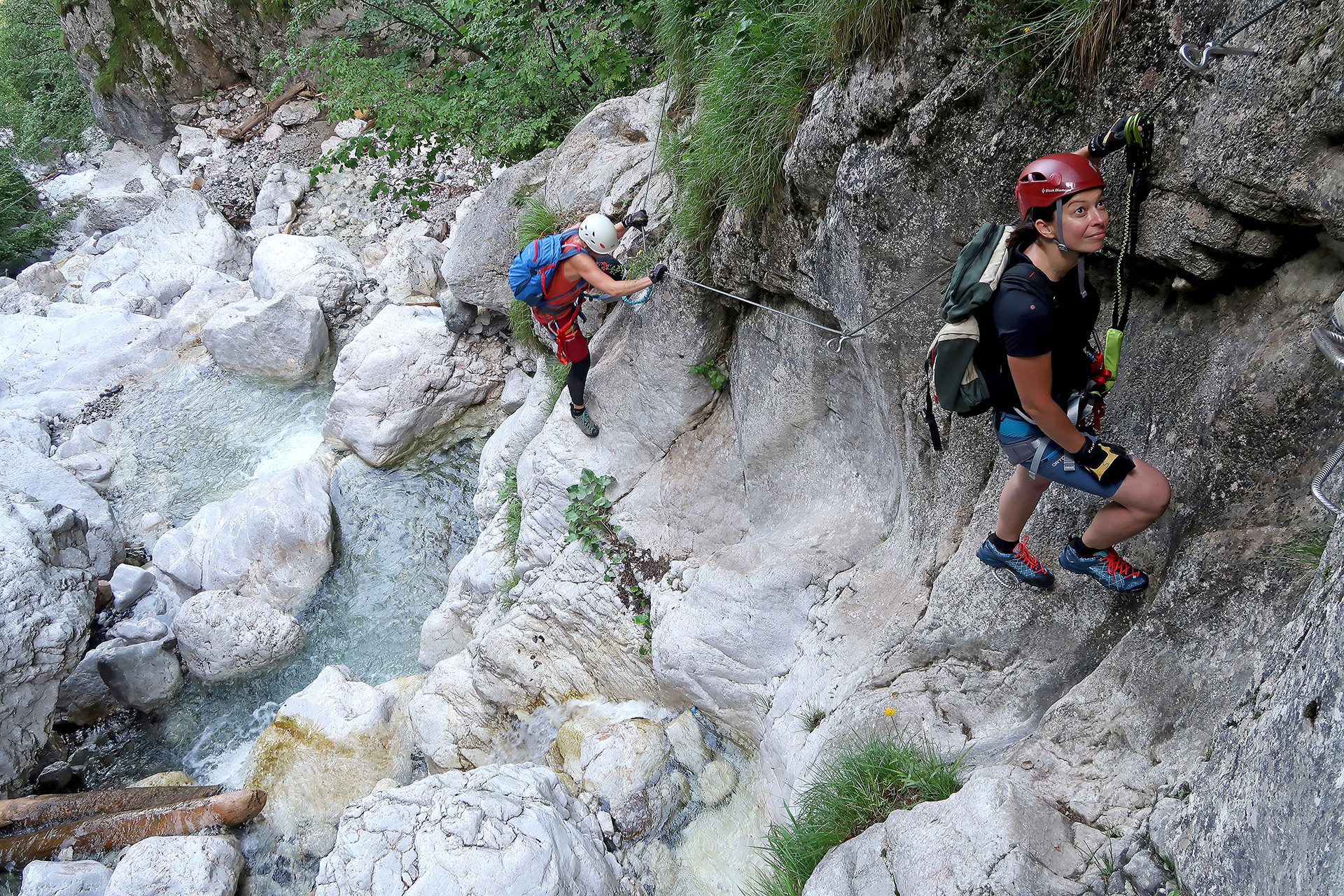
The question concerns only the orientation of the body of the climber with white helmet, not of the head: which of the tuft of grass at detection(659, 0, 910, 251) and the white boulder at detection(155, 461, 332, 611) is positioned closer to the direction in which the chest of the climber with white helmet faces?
the tuft of grass

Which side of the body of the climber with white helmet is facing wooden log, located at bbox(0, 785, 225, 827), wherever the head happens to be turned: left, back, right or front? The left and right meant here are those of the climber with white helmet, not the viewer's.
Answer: back

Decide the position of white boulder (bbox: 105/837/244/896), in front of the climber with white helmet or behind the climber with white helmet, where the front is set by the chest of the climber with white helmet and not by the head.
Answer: behind

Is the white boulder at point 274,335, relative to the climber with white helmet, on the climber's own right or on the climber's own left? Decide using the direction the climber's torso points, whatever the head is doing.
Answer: on the climber's own left

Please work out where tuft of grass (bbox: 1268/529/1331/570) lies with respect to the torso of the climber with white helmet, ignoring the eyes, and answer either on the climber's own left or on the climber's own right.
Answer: on the climber's own right

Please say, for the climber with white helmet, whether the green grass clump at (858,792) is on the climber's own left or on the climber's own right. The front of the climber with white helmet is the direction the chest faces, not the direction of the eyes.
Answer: on the climber's own right

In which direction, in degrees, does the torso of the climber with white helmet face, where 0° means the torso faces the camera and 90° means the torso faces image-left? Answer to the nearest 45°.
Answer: approximately 270°

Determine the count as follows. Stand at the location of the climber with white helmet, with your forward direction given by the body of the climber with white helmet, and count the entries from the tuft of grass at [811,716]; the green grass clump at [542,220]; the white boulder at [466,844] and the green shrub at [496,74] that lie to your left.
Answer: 2
